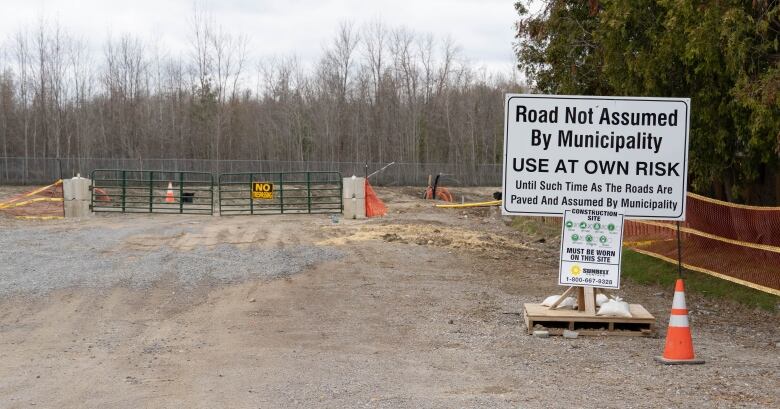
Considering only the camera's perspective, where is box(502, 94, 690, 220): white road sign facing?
facing the viewer

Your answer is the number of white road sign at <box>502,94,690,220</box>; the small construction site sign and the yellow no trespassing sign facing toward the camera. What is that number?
3

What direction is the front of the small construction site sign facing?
toward the camera

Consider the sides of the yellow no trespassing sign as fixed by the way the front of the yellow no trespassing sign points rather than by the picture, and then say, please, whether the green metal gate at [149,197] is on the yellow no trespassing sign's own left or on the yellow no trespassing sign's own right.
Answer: on the yellow no trespassing sign's own right

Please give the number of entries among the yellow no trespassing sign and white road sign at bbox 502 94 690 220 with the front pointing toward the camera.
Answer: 2

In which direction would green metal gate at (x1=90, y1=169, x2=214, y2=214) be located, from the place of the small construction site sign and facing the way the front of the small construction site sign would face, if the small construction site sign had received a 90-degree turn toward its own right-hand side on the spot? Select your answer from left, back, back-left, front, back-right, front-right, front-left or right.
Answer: front-right

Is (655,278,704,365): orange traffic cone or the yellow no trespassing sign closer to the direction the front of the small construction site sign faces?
the orange traffic cone

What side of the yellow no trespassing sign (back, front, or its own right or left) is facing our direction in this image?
front

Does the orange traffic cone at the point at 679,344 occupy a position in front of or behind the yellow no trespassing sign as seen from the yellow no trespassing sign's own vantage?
in front

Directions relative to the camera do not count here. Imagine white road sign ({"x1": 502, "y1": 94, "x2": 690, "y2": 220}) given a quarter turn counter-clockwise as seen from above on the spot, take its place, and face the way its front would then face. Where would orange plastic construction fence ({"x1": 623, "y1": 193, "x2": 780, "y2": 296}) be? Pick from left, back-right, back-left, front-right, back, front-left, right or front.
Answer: front-left

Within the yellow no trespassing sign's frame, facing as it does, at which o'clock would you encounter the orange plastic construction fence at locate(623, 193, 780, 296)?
The orange plastic construction fence is roughly at 11 o'clock from the yellow no trespassing sign.
